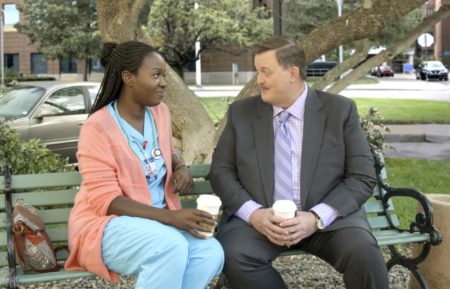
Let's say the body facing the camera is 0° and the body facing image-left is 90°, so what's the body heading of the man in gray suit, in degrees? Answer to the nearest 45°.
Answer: approximately 0°

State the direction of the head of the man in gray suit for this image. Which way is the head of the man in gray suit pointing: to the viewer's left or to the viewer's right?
to the viewer's left

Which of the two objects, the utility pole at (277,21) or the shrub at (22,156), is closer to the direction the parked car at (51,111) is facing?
the shrub

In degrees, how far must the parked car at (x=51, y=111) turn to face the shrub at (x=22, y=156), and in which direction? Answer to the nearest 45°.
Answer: approximately 45° to its left

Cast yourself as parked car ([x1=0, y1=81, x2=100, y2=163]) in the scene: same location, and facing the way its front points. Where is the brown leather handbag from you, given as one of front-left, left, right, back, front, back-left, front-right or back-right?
front-left

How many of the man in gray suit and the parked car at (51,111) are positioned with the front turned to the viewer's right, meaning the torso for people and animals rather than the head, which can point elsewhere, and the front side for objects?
0
